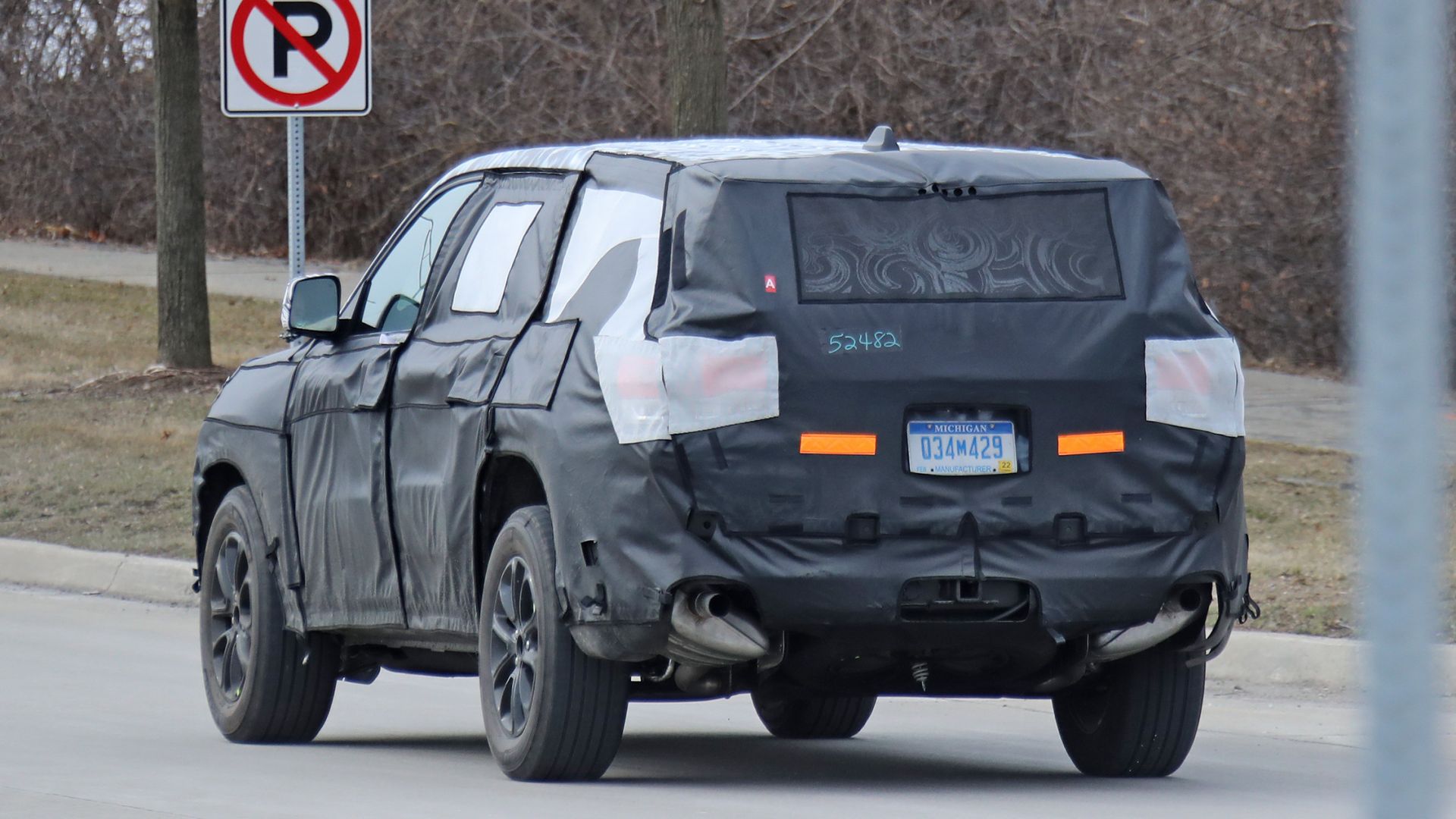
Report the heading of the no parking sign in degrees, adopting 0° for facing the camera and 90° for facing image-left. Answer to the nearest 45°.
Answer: approximately 0°

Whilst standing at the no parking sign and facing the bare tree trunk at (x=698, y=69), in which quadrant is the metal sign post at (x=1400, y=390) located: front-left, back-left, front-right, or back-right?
back-right

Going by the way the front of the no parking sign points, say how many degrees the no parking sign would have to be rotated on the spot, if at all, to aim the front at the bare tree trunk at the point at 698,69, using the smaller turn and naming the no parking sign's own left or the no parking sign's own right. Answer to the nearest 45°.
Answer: approximately 135° to the no parking sign's own left

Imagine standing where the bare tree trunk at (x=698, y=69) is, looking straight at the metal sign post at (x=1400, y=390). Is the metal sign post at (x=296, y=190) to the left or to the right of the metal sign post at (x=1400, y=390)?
right

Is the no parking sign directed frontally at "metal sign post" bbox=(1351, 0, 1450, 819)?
yes
